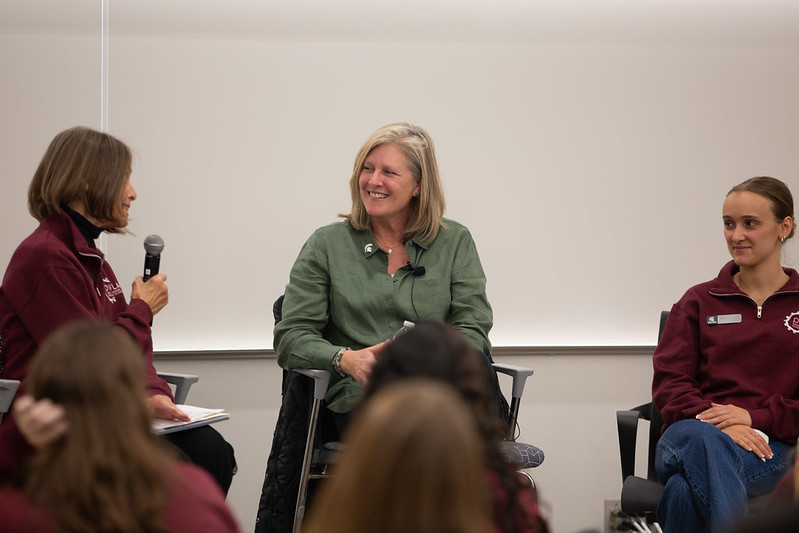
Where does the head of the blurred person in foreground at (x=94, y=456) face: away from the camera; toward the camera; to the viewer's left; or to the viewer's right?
away from the camera

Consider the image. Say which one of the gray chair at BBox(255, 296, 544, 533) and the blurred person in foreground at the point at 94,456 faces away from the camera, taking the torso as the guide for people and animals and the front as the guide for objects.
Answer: the blurred person in foreground

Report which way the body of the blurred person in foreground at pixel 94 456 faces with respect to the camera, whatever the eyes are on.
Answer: away from the camera

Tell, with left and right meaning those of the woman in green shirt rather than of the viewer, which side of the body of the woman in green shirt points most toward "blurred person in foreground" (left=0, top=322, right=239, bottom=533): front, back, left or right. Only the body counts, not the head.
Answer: front

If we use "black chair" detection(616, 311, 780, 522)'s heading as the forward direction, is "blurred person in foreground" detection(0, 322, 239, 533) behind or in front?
in front

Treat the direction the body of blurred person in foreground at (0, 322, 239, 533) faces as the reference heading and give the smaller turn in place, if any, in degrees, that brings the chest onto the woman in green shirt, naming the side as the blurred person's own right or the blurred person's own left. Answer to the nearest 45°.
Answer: approximately 45° to the blurred person's own right

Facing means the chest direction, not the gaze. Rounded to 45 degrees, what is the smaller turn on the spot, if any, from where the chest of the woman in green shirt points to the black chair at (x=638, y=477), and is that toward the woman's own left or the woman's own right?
approximately 90° to the woman's own left

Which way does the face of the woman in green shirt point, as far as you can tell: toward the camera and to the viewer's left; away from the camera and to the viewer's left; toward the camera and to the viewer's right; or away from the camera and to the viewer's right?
toward the camera and to the viewer's left

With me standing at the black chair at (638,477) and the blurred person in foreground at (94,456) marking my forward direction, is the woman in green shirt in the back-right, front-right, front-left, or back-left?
front-right

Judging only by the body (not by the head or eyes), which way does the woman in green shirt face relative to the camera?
toward the camera

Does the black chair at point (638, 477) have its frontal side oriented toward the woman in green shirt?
no

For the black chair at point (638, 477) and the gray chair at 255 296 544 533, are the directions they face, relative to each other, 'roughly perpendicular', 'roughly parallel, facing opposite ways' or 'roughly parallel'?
roughly parallel

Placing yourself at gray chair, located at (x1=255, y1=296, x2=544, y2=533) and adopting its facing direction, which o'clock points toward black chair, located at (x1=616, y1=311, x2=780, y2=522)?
black chair, located at (x1=616, y1=311, x2=780, y2=522) is roughly at 9 o'clock from gray chair, located at (x1=255, y1=296, x2=544, y2=533).

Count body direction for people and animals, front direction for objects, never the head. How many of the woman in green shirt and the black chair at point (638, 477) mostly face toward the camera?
2

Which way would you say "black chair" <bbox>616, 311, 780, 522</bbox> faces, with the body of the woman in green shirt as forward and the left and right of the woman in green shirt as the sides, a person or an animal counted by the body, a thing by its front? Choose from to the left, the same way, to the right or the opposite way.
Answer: the same way

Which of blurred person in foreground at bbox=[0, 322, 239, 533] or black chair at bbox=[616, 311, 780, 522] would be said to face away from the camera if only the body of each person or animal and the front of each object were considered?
the blurred person in foreground

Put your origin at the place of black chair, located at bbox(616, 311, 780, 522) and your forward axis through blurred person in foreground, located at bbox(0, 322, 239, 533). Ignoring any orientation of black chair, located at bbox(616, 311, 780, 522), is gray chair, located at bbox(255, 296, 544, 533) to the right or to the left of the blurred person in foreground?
right

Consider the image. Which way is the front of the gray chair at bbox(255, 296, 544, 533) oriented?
toward the camera
